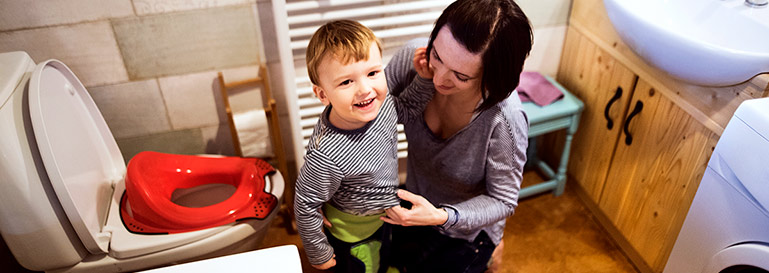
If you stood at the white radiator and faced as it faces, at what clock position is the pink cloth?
The pink cloth is roughly at 9 o'clock from the white radiator.

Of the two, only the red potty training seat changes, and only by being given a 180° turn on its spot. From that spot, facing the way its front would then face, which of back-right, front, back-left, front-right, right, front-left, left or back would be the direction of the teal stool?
back

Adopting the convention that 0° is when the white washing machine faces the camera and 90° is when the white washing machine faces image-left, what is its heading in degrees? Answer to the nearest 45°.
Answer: approximately 45°

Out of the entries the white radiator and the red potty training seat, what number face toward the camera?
1

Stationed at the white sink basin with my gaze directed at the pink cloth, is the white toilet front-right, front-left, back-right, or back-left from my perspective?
front-left

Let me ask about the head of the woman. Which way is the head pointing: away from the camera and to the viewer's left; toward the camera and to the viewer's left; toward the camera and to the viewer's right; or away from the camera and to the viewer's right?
toward the camera and to the viewer's left

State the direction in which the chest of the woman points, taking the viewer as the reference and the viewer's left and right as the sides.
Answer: facing the viewer and to the left of the viewer

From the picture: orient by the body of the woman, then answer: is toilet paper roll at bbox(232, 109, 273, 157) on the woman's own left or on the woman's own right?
on the woman's own right

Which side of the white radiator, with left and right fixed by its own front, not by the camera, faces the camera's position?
front

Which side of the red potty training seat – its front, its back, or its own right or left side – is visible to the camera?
right

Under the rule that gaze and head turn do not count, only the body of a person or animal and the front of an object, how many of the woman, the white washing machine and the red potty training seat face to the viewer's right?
1

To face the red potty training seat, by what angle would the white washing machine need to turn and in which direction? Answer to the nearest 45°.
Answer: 0° — it already faces it

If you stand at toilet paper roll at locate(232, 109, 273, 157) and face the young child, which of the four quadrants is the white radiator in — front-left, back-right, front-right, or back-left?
front-left

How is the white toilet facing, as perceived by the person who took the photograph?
facing to the right of the viewer
